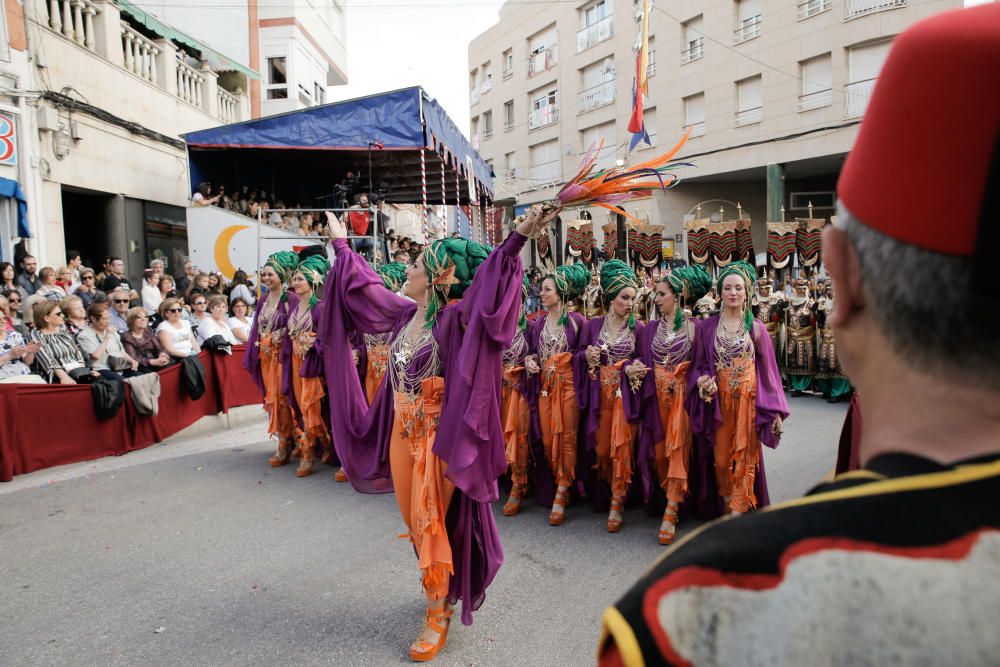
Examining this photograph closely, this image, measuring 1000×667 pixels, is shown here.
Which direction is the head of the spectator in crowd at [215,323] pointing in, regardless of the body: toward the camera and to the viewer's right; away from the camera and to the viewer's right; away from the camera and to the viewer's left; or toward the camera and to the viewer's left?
toward the camera and to the viewer's right

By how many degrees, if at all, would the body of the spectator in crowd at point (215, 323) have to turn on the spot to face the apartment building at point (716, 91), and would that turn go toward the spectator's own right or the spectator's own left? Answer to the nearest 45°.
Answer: approximately 90° to the spectator's own left

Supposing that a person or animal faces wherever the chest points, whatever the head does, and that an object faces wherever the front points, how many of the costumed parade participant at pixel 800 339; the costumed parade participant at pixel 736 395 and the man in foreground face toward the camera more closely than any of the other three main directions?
2

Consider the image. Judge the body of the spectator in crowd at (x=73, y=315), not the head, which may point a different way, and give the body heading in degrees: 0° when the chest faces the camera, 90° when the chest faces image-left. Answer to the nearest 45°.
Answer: approximately 315°

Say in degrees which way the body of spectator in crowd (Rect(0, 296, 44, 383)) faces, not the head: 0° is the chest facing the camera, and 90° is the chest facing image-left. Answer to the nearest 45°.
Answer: approximately 315°

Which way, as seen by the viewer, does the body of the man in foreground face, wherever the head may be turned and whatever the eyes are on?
away from the camera

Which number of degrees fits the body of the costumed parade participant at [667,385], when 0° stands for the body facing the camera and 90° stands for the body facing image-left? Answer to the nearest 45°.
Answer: approximately 45°

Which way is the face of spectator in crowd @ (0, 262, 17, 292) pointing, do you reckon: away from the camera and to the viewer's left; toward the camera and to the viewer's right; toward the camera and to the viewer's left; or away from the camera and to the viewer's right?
toward the camera and to the viewer's right

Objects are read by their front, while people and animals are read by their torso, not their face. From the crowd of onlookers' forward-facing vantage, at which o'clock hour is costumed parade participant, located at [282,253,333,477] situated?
The costumed parade participant is roughly at 12 o'clock from the crowd of onlookers.

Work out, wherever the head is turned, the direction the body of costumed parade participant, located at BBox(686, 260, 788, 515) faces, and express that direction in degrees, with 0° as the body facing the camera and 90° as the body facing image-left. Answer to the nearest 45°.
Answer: approximately 0°
